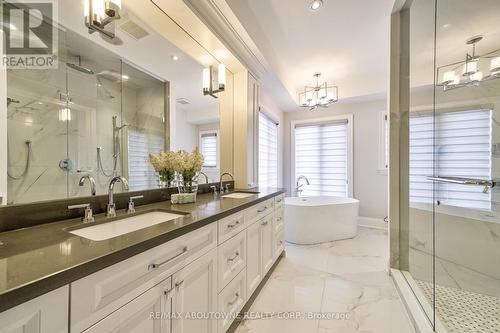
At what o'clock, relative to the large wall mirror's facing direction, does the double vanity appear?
The double vanity is roughly at 1 o'clock from the large wall mirror.

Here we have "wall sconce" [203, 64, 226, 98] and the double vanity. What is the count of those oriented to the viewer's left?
0

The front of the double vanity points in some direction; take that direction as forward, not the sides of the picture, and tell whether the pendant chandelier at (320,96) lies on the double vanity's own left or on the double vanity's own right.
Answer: on the double vanity's own left

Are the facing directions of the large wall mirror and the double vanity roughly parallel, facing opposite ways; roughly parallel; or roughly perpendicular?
roughly parallel

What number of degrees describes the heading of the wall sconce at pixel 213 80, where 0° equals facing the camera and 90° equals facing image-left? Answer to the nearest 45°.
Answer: approximately 315°

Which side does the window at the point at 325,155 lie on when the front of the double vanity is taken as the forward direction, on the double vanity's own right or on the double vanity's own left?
on the double vanity's own left

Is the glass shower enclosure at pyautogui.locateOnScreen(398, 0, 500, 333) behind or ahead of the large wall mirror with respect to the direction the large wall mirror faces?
ahead

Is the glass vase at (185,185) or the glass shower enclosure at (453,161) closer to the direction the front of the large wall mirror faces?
the glass shower enclosure

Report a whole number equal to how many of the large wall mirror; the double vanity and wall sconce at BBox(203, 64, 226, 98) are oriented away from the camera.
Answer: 0

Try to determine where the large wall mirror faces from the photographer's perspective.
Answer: facing the viewer and to the right of the viewer

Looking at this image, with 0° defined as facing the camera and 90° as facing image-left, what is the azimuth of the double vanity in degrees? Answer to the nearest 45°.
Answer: approximately 315°

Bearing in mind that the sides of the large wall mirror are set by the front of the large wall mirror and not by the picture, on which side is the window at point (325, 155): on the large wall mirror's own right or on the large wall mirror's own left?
on the large wall mirror's own left

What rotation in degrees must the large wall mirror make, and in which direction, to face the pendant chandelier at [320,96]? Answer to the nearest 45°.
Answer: approximately 45° to its left

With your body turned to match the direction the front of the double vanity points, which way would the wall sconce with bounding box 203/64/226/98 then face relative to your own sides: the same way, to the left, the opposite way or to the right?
the same way

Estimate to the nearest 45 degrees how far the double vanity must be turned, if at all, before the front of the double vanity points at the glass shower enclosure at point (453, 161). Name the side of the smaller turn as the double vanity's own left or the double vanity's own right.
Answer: approximately 45° to the double vanity's own left

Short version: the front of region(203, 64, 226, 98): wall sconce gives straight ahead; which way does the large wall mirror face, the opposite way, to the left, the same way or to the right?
the same way

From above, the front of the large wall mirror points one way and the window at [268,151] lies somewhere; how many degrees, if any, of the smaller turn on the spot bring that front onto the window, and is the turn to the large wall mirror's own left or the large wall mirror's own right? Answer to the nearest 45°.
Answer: approximately 90° to the large wall mirror's own left
